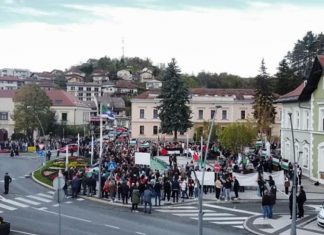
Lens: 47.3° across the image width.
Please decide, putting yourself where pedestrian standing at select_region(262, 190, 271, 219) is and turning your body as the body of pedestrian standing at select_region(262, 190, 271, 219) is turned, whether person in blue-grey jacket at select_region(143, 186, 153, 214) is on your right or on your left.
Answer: on your left

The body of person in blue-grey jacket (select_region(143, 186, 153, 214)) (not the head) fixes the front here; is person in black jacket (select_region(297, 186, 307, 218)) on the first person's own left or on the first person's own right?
on the first person's own right

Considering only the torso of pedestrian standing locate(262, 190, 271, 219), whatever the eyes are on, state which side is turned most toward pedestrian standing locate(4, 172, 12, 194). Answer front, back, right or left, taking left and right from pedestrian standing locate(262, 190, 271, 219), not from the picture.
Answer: left

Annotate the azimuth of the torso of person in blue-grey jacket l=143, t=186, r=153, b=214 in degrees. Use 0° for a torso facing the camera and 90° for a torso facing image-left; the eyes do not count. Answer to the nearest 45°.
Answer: approximately 180°

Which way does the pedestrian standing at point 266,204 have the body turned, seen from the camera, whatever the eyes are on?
away from the camera
